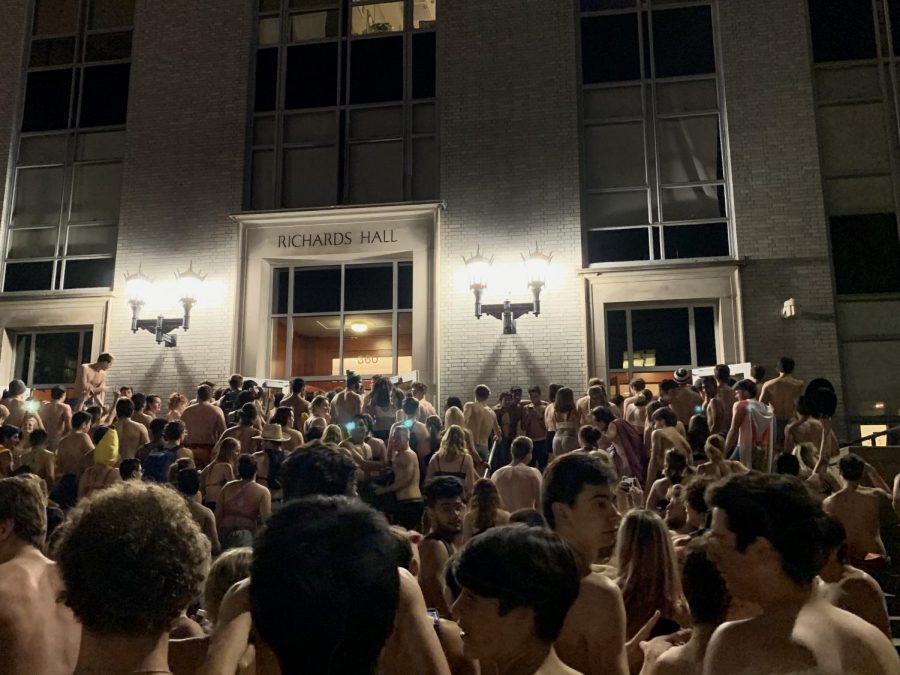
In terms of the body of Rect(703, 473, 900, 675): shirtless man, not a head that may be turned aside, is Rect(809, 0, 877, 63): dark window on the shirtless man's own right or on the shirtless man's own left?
on the shirtless man's own right

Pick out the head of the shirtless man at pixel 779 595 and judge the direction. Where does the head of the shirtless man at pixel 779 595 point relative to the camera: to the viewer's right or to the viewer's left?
to the viewer's left

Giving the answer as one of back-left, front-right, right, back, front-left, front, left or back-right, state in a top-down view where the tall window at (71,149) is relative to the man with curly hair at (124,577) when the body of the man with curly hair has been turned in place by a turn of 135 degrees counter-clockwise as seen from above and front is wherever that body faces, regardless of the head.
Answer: back-right

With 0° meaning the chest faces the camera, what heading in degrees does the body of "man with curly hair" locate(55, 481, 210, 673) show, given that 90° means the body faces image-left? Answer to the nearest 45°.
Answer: approximately 180°

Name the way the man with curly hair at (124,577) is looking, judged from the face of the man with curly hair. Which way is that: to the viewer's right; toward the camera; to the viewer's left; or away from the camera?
away from the camera

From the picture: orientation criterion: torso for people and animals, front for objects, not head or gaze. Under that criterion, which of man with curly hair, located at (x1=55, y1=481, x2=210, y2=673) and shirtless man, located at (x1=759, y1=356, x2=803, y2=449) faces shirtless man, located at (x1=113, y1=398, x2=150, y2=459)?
the man with curly hair

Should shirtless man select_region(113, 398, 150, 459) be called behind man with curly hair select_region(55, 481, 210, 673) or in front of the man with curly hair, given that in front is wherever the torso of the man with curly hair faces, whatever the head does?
in front

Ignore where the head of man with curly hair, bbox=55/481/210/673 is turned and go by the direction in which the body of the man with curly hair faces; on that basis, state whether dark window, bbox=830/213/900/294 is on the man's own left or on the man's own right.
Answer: on the man's own right

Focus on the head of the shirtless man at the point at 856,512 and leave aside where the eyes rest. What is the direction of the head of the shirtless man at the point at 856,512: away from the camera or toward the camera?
away from the camera
